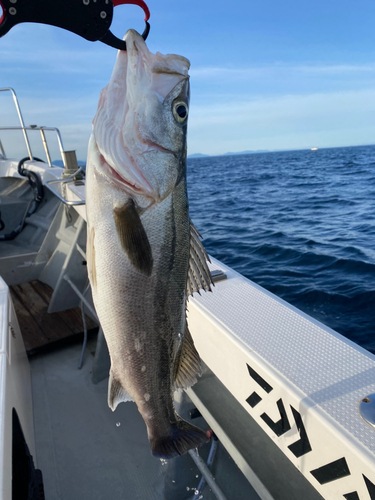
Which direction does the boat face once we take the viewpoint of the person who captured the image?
facing away from the viewer and to the left of the viewer
